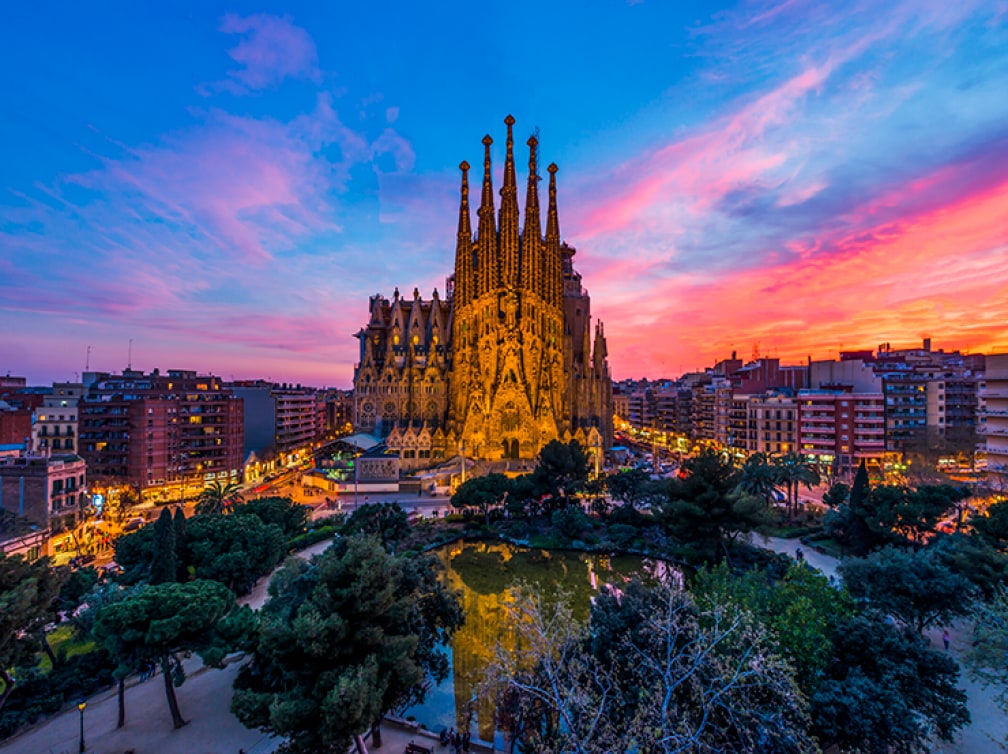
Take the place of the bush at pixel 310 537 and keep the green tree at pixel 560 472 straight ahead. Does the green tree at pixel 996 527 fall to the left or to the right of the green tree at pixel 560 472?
right

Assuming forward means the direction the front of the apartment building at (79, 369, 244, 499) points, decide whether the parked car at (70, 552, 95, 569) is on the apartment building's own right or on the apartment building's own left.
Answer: on the apartment building's own right

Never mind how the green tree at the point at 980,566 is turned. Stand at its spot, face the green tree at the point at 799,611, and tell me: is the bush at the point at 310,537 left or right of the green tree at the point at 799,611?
right

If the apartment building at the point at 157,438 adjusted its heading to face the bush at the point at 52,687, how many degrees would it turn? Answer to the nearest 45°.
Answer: approximately 45° to its right

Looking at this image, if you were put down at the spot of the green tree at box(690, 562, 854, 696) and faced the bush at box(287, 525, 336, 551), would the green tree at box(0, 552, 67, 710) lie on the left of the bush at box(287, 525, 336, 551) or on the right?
left

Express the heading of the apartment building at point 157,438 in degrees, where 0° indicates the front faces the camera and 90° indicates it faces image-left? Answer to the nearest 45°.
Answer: approximately 315°
